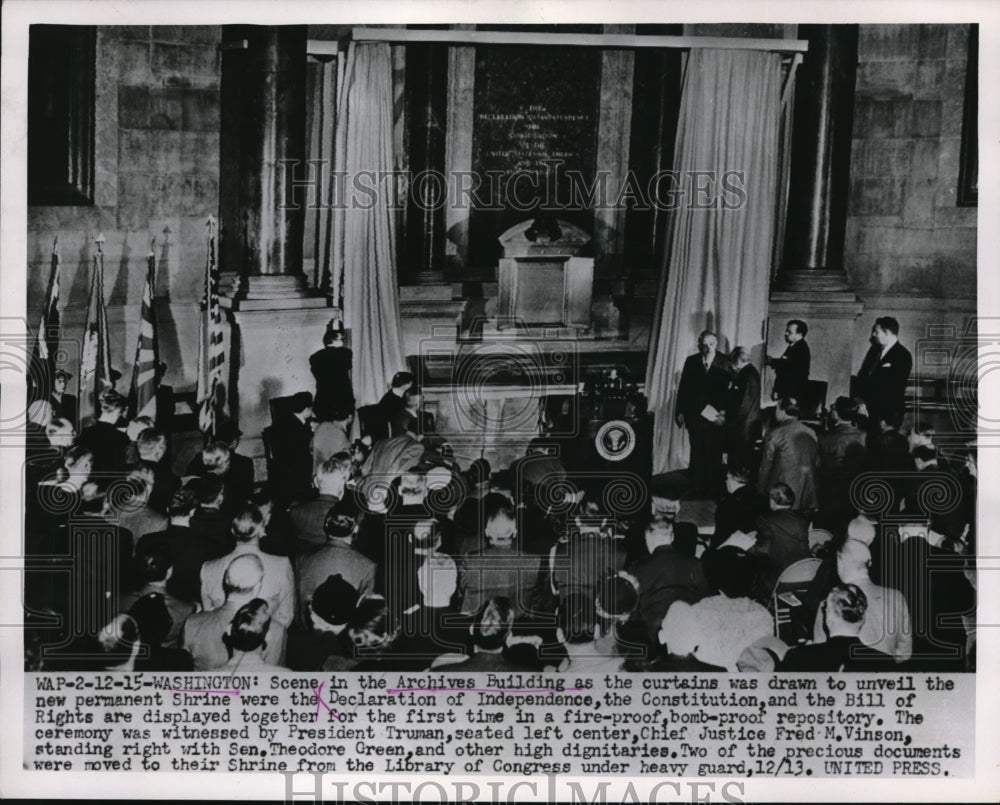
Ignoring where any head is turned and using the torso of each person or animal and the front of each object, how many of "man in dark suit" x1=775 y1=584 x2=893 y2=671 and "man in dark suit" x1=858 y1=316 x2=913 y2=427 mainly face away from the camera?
1

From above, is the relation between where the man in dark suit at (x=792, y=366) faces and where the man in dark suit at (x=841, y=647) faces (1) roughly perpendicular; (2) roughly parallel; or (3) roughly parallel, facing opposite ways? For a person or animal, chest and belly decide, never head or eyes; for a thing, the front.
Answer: roughly perpendicular

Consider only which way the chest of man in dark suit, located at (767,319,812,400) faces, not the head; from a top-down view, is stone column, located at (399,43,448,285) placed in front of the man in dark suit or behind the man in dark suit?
in front

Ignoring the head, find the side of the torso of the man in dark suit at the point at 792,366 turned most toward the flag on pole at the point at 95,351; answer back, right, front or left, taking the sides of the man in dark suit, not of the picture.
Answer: front

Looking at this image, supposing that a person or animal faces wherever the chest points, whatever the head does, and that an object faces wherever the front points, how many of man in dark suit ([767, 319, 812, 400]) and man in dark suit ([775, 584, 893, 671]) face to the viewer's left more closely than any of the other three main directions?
1

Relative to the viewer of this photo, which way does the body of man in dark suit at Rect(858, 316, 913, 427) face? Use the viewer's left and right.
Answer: facing the viewer and to the left of the viewer

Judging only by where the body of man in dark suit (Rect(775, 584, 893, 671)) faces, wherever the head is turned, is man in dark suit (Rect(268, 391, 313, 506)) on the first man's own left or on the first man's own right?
on the first man's own left

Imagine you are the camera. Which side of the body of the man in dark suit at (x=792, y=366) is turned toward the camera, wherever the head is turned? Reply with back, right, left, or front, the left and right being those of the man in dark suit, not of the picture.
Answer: left

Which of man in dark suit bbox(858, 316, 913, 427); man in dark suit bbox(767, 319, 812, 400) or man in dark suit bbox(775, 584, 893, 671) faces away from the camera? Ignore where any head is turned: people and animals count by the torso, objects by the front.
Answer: man in dark suit bbox(775, 584, 893, 671)

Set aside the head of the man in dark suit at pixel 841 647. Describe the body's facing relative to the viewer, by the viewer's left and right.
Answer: facing away from the viewer
